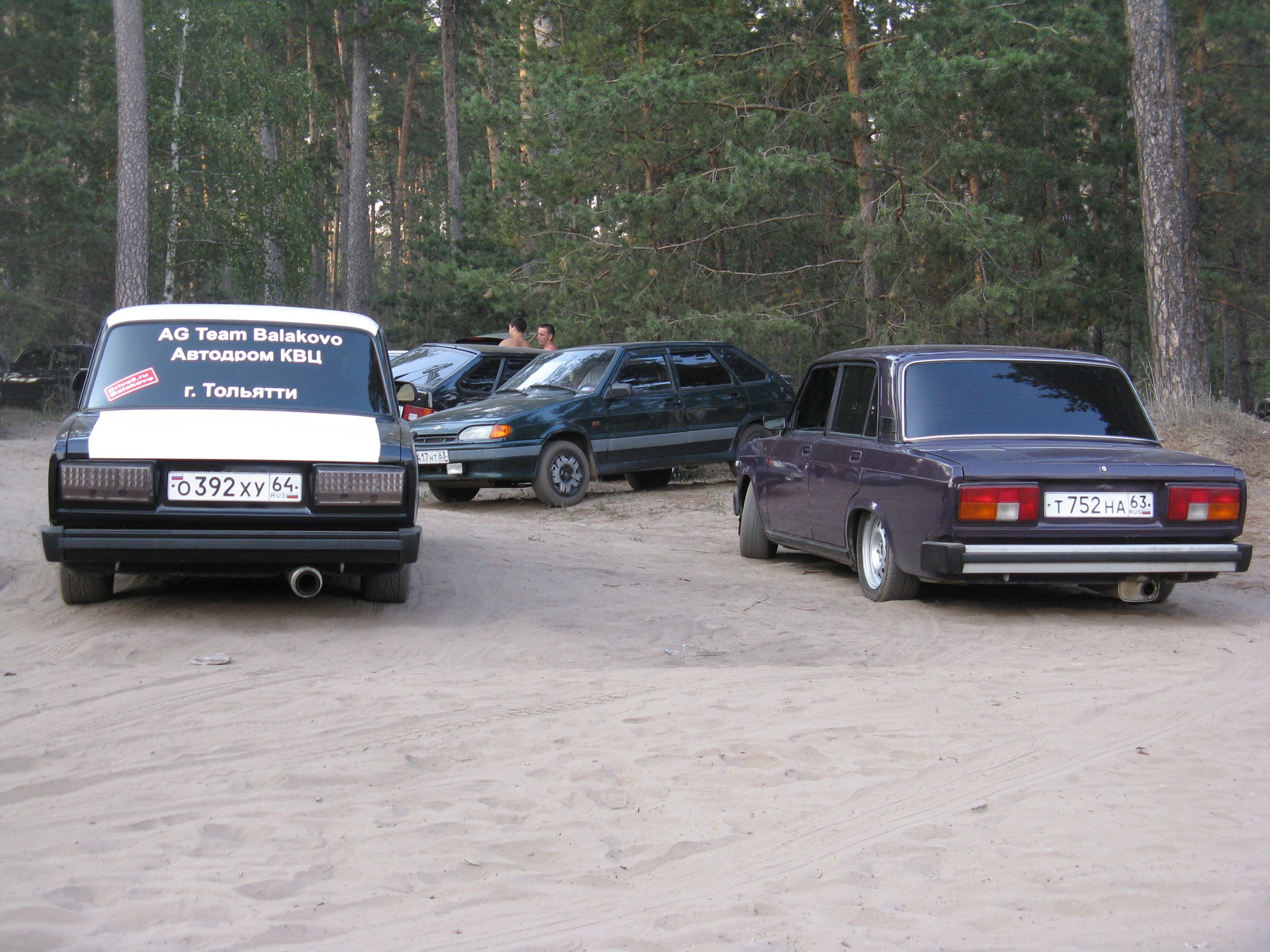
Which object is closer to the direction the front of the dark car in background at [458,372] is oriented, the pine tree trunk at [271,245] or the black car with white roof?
the pine tree trunk

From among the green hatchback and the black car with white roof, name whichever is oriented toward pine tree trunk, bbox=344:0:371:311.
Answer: the black car with white roof

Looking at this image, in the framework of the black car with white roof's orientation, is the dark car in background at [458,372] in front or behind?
in front

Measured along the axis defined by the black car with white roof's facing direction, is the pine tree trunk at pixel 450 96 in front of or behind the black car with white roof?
in front

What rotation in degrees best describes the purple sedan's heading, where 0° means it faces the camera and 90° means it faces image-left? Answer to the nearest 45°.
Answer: approximately 135°

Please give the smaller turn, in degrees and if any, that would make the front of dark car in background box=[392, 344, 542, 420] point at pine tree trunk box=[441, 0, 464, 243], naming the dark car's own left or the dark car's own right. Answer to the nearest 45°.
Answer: approximately 45° to the dark car's own left

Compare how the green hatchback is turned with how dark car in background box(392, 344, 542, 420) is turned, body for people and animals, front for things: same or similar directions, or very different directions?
very different directions

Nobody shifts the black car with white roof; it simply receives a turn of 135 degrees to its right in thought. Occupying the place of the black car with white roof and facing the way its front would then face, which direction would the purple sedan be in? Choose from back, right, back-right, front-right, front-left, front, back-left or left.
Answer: front-left

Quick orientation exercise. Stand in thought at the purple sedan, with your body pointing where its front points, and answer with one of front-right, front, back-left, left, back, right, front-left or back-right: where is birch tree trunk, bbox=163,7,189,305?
front

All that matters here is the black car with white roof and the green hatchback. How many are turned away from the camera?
1

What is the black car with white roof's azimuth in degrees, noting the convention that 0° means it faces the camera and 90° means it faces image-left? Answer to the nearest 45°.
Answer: approximately 180°

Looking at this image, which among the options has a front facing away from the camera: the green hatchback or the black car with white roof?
the black car with white roof

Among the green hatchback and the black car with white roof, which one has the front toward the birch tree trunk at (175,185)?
the black car with white roof

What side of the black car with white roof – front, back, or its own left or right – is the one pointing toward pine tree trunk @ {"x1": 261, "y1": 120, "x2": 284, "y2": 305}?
front

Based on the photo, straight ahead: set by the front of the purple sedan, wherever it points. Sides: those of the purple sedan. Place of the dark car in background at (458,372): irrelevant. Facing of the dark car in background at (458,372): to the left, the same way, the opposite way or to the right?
to the right
